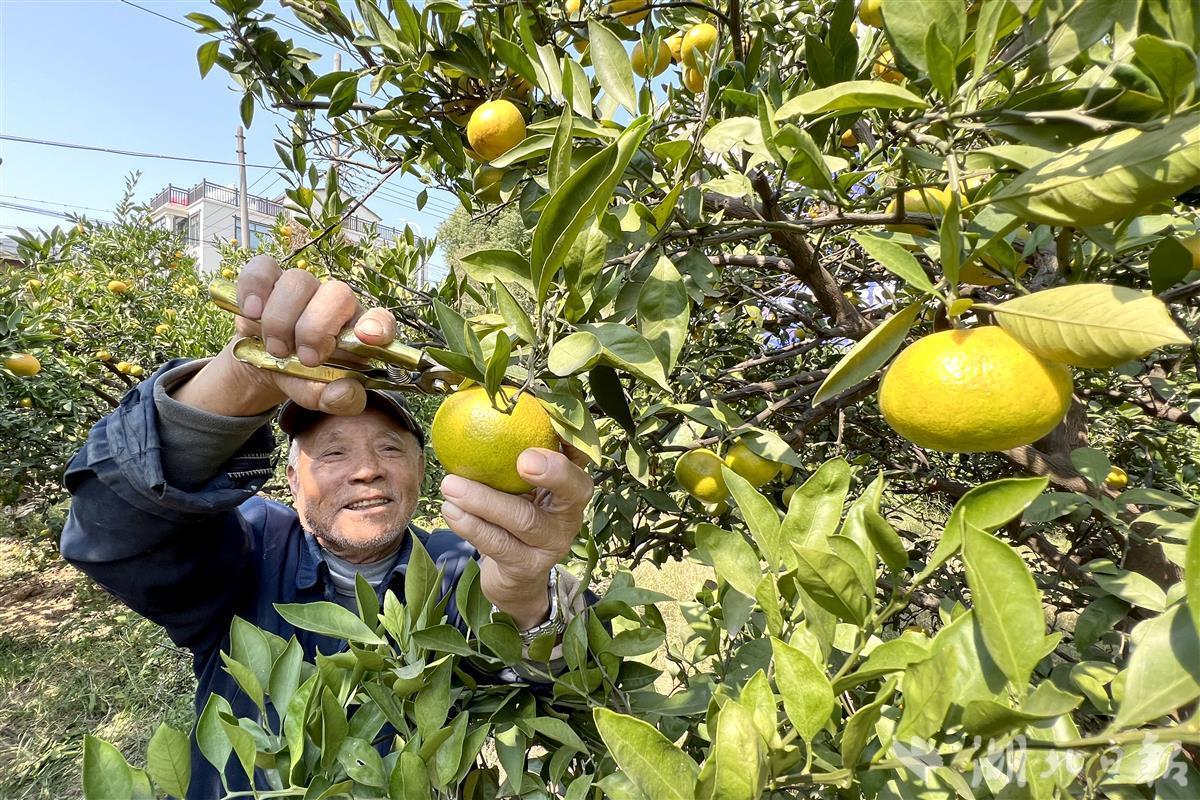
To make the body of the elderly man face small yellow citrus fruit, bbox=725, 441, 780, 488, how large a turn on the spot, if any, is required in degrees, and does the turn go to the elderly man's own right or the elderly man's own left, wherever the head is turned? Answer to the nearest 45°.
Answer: approximately 45° to the elderly man's own left

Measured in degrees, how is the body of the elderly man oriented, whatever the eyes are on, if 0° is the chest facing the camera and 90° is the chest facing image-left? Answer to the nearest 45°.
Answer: approximately 0°

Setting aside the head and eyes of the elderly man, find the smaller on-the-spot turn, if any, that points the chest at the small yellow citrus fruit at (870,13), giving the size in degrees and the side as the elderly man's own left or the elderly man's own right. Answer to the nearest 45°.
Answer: approximately 90° to the elderly man's own left

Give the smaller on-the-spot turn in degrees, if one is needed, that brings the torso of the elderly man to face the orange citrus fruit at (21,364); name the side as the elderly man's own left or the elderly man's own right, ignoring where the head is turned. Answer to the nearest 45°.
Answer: approximately 135° to the elderly man's own right

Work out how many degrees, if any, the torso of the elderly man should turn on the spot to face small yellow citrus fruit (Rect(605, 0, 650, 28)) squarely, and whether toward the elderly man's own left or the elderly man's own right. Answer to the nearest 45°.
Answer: approximately 90° to the elderly man's own left

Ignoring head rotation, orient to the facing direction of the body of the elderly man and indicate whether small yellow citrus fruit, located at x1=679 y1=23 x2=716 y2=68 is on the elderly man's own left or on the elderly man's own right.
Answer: on the elderly man's own left
